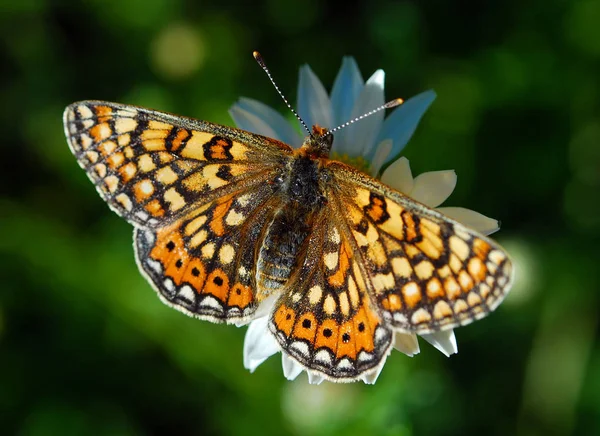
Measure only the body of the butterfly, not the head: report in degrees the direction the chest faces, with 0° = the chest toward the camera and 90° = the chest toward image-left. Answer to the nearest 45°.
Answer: approximately 180°
